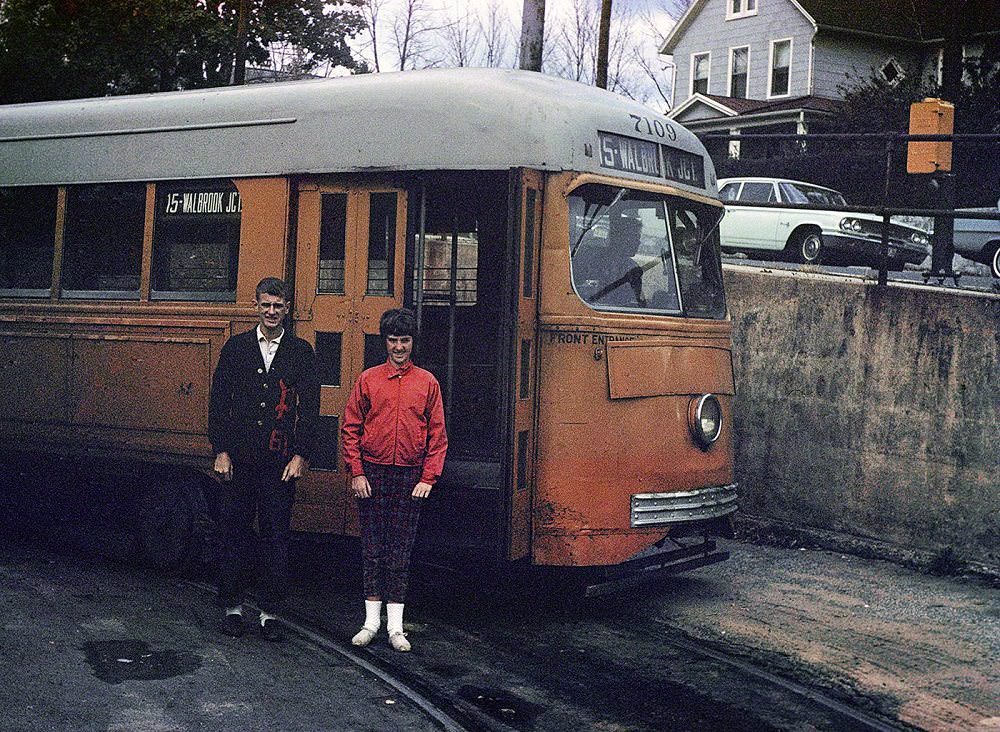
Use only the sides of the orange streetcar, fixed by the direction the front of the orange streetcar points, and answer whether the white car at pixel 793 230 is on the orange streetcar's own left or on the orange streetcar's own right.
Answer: on the orange streetcar's own left

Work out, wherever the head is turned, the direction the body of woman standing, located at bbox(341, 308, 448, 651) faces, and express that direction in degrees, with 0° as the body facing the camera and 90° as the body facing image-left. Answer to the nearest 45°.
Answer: approximately 0°

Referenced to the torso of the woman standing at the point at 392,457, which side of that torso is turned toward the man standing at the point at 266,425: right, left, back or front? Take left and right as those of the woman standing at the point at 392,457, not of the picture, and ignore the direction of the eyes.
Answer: right

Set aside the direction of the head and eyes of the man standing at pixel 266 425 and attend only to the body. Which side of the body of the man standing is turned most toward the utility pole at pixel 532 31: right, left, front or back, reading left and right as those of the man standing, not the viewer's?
back

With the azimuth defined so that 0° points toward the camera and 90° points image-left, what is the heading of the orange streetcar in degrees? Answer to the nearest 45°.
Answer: approximately 315°

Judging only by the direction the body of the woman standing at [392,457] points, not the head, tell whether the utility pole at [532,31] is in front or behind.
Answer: behind

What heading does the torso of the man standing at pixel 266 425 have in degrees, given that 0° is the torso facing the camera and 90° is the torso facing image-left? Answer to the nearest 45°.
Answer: approximately 0°

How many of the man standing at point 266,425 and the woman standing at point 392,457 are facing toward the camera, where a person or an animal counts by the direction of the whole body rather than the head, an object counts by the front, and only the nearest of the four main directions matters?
2
